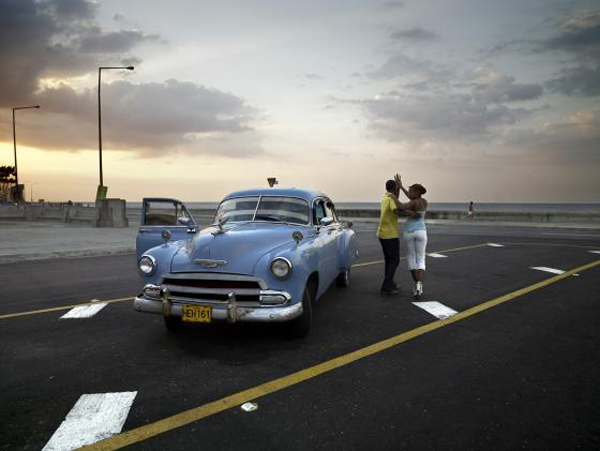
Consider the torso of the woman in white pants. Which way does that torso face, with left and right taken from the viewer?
facing away from the viewer and to the left of the viewer

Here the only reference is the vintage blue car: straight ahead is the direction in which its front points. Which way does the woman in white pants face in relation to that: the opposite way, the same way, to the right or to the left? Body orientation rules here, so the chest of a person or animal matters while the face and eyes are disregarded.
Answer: to the right

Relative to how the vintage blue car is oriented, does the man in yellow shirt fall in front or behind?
behind

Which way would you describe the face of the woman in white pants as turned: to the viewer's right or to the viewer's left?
to the viewer's left

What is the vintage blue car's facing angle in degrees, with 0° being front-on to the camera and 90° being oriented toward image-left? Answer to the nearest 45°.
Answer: approximately 45°
